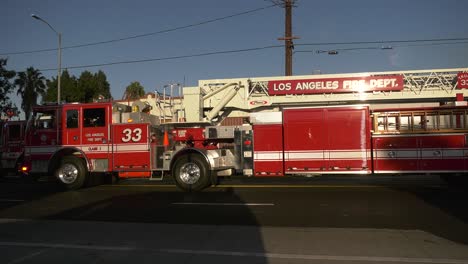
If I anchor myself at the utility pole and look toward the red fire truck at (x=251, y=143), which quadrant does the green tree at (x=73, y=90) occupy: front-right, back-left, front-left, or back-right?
back-right

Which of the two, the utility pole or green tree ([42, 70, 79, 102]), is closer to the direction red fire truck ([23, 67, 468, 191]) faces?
the green tree

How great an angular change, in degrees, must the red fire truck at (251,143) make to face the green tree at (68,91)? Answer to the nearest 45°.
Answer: approximately 45° to its right

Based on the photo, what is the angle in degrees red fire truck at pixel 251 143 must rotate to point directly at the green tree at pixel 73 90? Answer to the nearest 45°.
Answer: approximately 45° to its right

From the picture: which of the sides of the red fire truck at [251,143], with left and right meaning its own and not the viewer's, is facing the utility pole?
right

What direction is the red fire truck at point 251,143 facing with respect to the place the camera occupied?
facing to the left of the viewer
